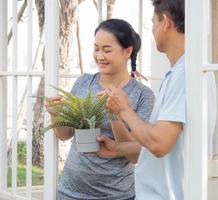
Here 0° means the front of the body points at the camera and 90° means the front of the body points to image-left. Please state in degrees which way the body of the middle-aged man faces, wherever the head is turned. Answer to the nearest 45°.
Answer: approximately 90°
